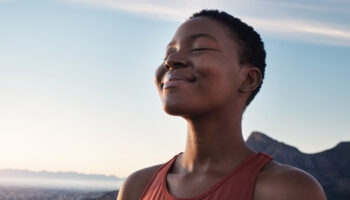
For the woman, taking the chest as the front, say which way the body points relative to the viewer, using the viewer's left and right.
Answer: facing the viewer and to the left of the viewer
